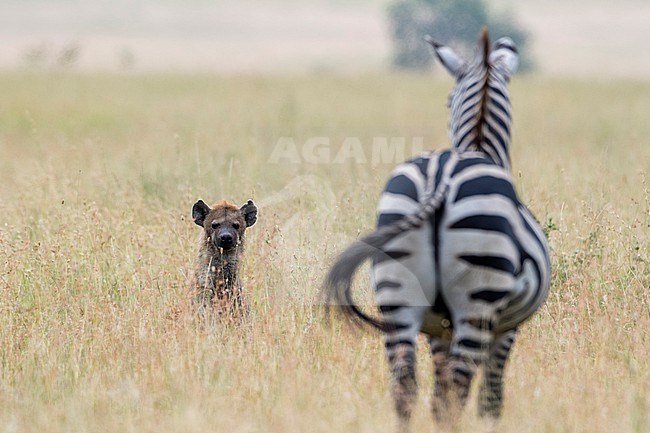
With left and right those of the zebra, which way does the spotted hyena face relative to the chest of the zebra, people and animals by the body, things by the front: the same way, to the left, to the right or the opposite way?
the opposite way

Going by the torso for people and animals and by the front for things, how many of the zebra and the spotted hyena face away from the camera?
1

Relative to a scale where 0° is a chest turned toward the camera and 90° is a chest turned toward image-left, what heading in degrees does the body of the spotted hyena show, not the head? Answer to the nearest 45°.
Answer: approximately 0°

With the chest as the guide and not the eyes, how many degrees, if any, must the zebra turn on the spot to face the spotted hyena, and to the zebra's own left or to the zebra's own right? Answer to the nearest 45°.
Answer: approximately 45° to the zebra's own left

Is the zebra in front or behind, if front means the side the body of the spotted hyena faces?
in front

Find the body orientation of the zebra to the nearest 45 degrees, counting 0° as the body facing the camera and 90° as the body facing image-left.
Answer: approximately 180°
